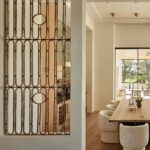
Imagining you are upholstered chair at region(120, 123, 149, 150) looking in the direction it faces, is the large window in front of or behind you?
in front

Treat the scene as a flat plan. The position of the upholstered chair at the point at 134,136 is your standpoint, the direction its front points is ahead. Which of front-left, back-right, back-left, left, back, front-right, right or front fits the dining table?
front

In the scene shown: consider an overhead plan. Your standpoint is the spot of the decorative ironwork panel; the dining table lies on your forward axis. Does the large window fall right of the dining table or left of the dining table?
left

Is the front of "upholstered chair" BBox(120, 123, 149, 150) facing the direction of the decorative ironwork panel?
no

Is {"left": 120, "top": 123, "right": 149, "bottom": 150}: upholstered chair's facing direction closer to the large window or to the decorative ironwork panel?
the large window

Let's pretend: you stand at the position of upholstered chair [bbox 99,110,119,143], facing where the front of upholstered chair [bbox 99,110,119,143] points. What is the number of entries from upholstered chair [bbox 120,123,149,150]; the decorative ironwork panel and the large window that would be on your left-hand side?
1

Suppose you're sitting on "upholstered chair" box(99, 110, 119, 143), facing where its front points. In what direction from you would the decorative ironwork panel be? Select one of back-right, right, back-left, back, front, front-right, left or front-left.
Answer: back-right

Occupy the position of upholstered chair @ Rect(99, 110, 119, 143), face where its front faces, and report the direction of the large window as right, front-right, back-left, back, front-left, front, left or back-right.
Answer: left

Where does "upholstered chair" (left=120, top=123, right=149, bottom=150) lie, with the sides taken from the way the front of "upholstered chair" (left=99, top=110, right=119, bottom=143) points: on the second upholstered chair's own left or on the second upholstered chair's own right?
on the second upholstered chair's own right

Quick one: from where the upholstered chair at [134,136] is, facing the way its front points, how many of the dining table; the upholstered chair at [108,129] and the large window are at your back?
0

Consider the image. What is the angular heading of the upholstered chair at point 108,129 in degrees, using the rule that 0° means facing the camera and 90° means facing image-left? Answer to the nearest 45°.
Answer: approximately 270°
